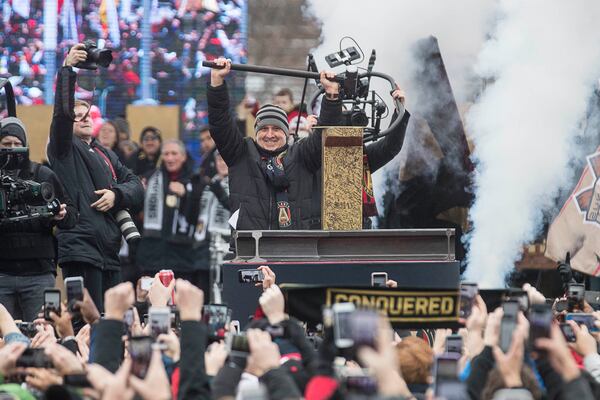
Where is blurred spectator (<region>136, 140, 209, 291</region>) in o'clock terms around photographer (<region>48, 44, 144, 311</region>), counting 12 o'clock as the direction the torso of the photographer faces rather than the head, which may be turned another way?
The blurred spectator is roughly at 8 o'clock from the photographer.

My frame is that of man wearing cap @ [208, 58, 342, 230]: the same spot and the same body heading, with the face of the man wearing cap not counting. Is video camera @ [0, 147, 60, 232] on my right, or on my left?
on my right

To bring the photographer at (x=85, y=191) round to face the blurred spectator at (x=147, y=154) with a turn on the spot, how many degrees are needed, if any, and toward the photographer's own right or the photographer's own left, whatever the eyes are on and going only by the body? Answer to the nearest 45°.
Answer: approximately 135° to the photographer's own left

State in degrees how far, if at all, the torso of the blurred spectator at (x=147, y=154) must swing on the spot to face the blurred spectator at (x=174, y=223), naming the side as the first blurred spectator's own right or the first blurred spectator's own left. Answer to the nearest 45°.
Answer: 0° — they already face them

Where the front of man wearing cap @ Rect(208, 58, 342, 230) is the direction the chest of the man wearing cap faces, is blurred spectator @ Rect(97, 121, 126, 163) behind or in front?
behind
